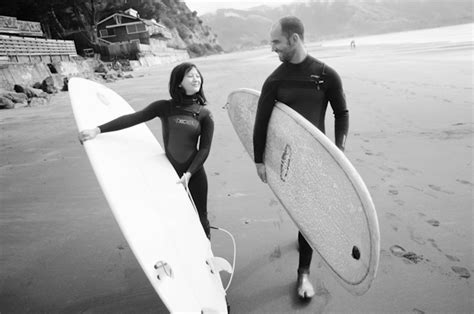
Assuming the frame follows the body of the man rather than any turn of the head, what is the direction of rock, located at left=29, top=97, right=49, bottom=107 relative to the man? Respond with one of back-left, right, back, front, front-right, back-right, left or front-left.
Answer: back-right

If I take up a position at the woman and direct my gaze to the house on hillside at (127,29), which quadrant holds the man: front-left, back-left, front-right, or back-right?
back-right

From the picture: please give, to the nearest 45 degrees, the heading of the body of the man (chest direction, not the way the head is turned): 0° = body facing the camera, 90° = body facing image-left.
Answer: approximately 0°

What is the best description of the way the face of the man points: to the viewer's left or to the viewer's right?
to the viewer's left

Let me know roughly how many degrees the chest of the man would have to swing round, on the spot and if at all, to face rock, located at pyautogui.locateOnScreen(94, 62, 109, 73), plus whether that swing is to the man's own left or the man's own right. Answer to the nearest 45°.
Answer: approximately 135° to the man's own right

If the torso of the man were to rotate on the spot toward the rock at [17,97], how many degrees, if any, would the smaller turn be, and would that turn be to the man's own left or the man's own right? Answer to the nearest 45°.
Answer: approximately 135° to the man's own right

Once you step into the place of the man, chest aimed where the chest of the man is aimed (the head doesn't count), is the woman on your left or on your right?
on your right

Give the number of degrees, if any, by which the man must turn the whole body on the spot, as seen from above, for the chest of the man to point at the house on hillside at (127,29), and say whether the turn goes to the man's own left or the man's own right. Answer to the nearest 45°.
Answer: approximately 135° to the man's own right
